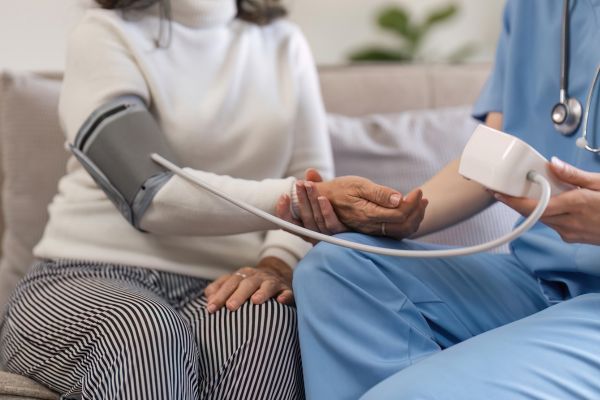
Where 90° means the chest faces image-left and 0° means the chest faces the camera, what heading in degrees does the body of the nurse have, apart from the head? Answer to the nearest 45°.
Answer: approximately 45°

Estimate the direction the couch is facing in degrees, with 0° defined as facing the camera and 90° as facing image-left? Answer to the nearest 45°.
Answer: approximately 0°

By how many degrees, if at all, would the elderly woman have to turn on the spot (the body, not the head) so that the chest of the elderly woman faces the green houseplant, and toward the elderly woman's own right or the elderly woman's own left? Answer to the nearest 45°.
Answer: approximately 90° to the elderly woman's own left

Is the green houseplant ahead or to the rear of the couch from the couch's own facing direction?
to the rear

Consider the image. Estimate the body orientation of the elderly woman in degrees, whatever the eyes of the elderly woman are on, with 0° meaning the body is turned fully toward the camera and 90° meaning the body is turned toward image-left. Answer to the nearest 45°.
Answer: approximately 315°
